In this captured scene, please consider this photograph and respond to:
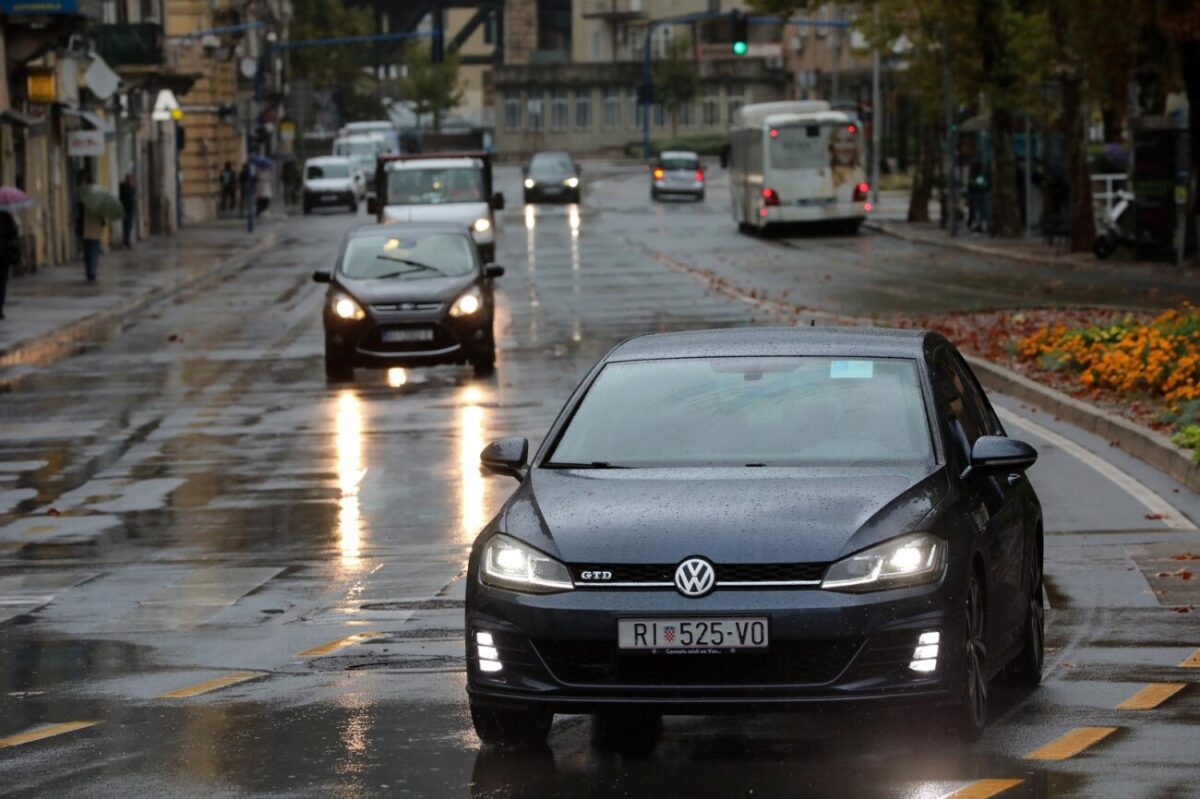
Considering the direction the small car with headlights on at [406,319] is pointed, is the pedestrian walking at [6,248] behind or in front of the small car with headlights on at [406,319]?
behind

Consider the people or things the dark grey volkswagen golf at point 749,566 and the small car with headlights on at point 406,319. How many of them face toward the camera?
2

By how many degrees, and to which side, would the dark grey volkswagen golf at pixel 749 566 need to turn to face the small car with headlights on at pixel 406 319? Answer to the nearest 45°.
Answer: approximately 180°

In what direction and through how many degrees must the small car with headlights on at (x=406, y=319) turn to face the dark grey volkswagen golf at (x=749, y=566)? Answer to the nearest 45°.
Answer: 0° — it already faces it

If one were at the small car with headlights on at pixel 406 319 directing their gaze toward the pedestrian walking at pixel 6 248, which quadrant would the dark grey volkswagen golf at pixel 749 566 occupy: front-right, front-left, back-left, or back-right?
back-left

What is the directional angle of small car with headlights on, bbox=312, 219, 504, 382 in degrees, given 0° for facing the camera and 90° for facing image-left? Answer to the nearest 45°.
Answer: approximately 0°

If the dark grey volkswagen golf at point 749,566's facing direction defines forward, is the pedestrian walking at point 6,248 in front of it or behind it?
behind

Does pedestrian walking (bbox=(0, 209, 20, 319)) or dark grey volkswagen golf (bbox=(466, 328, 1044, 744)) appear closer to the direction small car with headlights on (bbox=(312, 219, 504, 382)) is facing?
the dark grey volkswagen golf

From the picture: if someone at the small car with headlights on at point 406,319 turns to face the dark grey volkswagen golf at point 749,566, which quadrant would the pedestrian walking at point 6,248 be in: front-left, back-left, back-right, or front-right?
back-right
